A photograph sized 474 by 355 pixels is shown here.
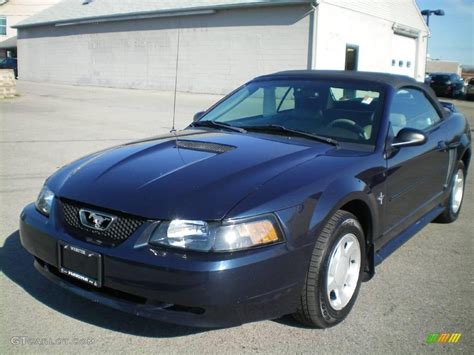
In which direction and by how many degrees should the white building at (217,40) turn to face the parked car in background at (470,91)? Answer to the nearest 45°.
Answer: approximately 45° to its left

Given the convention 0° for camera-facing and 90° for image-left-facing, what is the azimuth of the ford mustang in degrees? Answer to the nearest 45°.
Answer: approximately 45°

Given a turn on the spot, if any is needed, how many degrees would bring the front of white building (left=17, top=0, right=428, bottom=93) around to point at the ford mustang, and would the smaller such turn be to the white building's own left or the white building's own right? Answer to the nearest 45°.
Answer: approximately 45° to the white building's own right

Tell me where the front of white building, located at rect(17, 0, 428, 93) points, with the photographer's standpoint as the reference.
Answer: facing the viewer and to the right of the viewer

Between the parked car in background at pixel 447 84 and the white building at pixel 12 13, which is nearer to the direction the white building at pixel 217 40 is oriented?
the parked car in background

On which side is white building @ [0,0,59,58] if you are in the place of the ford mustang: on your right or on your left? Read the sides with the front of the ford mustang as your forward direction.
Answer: on your right

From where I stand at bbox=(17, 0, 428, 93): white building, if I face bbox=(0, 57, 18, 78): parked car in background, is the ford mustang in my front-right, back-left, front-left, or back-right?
back-left

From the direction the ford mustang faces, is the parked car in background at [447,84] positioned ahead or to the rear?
to the rear

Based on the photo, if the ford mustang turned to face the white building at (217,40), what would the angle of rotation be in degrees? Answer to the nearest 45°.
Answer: approximately 135° to its right

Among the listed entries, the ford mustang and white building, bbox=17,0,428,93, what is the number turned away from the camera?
0
